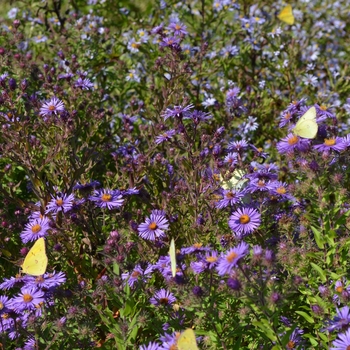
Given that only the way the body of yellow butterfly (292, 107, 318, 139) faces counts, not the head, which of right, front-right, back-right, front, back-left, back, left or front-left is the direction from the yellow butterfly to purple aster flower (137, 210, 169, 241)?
front

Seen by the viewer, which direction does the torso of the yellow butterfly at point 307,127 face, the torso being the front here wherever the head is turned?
to the viewer's left
